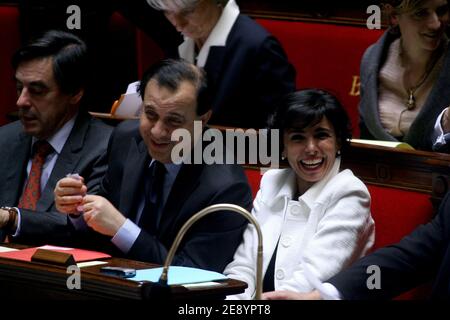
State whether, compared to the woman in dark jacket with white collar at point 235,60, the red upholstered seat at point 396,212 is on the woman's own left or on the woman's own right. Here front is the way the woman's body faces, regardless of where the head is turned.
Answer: on the woman's own left

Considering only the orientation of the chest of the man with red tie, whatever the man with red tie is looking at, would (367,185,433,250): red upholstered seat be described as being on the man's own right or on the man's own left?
on the man's own left

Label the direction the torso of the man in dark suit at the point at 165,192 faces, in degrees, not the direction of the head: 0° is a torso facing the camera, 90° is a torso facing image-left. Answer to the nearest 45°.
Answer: approximately 45°

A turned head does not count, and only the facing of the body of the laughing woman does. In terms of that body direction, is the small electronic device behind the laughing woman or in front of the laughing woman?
in front

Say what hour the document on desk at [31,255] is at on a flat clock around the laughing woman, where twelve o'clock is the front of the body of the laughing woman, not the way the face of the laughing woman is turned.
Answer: The document on desk is roughly at 1 o'clock from the laughing woman.

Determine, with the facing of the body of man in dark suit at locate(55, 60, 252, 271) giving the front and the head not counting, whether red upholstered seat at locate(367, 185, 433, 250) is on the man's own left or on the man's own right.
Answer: on the man's own left
